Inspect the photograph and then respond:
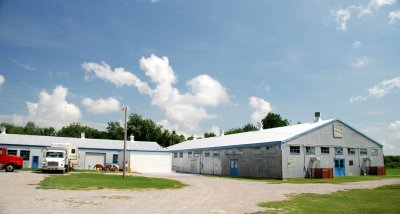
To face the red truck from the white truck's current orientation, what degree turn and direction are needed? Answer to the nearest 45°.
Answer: approximately 45° to its right

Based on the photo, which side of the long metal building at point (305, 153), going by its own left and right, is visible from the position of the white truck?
right

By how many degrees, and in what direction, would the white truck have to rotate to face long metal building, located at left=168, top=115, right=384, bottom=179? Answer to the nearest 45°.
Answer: approximately 135° to its left

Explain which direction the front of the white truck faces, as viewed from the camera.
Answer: facing the viewer and to the left of the viewer

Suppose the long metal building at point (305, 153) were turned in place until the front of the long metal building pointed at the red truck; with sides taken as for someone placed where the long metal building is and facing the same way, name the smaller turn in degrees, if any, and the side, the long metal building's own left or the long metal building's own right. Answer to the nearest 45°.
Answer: approximately 90° to the long metal building's own right

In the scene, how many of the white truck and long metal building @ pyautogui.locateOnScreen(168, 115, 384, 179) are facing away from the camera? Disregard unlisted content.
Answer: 0
